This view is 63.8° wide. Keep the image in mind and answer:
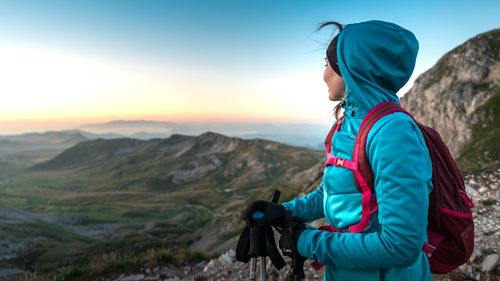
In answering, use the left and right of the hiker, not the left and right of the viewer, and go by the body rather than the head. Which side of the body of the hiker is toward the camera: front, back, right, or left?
left
